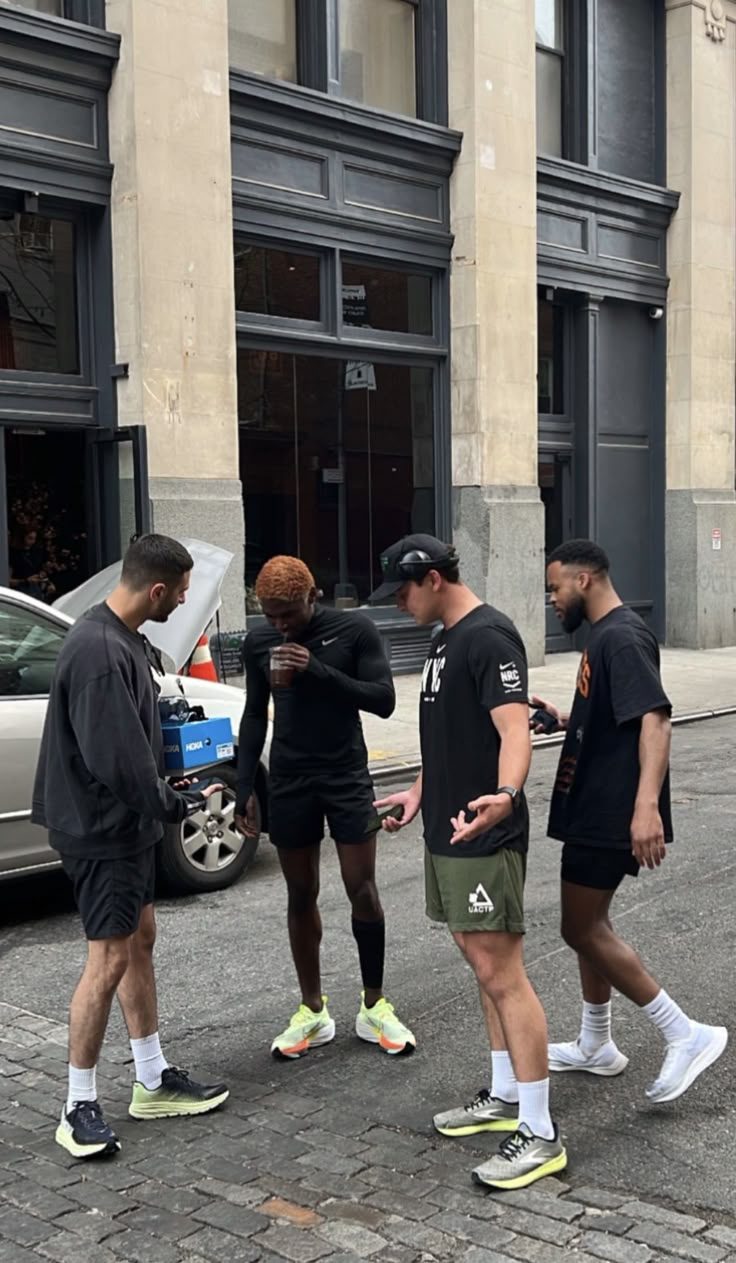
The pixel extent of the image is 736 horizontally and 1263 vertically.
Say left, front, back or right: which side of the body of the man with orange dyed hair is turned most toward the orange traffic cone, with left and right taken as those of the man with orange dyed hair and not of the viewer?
back

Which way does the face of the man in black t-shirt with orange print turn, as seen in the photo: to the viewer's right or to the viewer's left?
to the viewer's left

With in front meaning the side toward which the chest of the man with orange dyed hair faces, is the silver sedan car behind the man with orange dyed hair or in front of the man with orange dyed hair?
behind

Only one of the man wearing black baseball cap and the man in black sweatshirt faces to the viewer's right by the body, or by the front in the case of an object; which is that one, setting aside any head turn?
the man in black sweatshirt

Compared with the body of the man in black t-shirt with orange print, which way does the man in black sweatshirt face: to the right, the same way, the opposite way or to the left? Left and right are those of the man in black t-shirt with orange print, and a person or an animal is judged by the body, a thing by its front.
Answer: the opposite way

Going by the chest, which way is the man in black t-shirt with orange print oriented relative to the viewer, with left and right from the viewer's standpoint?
facing to the left of the viewer

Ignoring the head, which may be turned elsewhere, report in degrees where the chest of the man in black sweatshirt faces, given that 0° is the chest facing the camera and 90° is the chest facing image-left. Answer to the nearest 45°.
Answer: approximately 270°

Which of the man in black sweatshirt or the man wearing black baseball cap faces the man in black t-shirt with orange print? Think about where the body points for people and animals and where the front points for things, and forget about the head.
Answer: the man in black sweatshirt

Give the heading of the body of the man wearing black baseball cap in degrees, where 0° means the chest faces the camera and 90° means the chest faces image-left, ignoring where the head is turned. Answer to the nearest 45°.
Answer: approximately 90°
